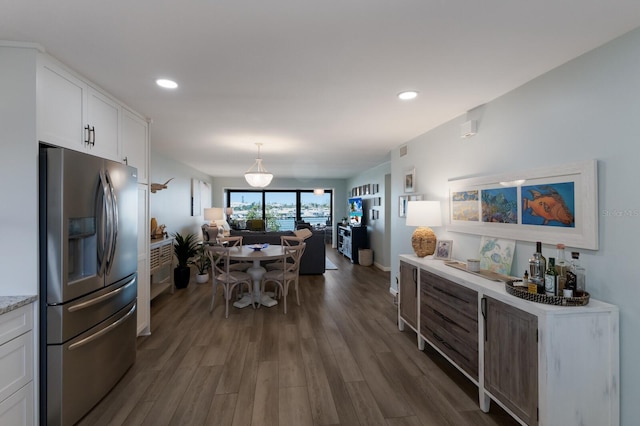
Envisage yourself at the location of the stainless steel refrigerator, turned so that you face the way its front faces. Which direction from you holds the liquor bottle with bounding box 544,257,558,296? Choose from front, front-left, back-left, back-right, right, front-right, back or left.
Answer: front

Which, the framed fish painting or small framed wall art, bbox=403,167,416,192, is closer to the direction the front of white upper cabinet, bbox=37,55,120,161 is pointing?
the framed fish painting

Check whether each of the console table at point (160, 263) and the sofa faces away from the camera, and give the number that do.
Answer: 1

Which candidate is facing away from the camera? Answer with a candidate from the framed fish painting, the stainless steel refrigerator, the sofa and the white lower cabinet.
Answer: the sofa

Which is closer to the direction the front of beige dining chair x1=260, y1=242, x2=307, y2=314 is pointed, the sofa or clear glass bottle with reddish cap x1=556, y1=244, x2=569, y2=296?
the sofa

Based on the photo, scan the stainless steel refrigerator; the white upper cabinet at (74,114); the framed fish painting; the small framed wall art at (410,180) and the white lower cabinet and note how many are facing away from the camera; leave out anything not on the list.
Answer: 0

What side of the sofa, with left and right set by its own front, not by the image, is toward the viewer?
back

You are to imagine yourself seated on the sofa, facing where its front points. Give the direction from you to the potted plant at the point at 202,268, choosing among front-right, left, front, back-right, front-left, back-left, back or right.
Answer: left

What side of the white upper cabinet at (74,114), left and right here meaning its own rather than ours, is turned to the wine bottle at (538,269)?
front

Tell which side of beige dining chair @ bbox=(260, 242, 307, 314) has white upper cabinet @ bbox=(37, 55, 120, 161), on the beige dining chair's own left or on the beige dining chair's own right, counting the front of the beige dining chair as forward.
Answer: on the beige dining chair's own left

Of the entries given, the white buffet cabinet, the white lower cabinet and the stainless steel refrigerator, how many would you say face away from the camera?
0

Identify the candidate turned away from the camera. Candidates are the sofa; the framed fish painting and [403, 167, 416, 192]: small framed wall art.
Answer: the sofa

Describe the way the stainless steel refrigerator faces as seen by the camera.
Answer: facing the viewer and to the right of the viewer

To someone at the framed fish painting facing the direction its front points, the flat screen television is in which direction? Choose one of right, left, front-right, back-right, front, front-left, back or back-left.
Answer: right
